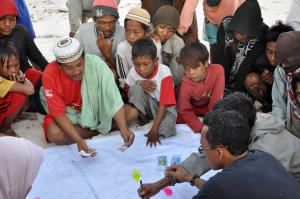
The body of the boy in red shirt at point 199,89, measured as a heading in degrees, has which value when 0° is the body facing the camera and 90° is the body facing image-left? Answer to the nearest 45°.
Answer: approximately 45°

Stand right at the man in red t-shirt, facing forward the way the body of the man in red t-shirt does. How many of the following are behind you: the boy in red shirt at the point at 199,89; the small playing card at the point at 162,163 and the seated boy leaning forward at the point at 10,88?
1

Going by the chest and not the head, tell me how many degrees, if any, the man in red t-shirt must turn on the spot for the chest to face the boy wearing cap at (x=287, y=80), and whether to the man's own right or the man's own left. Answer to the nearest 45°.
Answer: approximately 45° to the man's own left

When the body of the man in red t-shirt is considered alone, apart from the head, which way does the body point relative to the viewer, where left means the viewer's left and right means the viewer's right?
facing the viewer and to the right of the viewer

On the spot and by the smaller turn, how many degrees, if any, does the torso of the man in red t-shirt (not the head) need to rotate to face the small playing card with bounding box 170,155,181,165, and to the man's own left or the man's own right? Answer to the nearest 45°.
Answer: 0° — they already face it

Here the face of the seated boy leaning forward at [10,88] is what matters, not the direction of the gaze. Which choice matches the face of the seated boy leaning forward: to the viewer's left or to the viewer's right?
to the viewer's right

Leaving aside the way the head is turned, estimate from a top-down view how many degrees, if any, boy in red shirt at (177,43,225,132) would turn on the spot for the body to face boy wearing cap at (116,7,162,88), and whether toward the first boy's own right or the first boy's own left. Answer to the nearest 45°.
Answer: approximately 90° to the first boy's own right

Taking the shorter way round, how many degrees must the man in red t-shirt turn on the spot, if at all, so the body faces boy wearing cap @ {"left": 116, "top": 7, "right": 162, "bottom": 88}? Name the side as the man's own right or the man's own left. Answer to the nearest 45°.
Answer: approximately 90° to the man's own left

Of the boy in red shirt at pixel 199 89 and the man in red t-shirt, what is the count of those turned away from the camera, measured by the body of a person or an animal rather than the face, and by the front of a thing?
0

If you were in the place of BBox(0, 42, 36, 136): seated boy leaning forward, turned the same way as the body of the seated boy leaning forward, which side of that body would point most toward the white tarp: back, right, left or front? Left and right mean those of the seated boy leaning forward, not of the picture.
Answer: front
